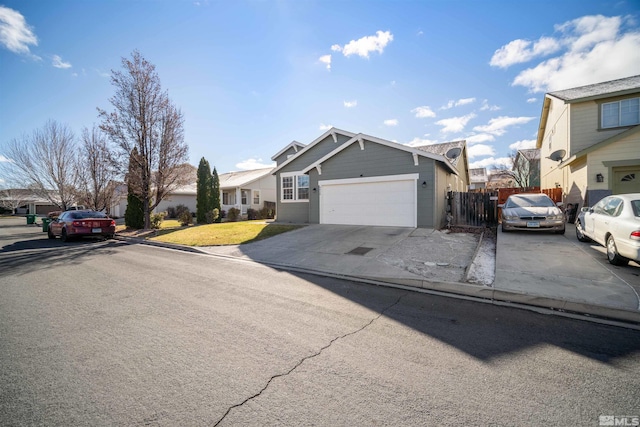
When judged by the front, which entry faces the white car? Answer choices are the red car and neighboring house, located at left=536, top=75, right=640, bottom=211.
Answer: the neighboring house

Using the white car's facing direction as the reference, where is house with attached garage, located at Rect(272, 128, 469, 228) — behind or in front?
in front

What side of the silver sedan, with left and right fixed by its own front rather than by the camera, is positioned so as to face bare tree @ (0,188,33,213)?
right

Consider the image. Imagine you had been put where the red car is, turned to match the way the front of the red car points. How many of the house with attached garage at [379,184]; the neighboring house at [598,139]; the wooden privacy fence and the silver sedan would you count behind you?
4

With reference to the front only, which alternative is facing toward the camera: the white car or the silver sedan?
the silver sedan

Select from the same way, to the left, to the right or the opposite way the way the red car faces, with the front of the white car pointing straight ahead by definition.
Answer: to the left

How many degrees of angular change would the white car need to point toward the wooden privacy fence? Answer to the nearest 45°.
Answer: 0° — it already faces it

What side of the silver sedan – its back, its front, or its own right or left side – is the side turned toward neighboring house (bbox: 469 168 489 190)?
back

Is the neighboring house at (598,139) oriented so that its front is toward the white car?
yes

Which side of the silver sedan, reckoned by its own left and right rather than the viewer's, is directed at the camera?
front

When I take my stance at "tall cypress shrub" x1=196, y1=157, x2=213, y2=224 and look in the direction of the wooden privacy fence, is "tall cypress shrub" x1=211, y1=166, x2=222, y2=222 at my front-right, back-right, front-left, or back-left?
front-left

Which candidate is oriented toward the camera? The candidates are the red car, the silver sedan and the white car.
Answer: the silver sedan
